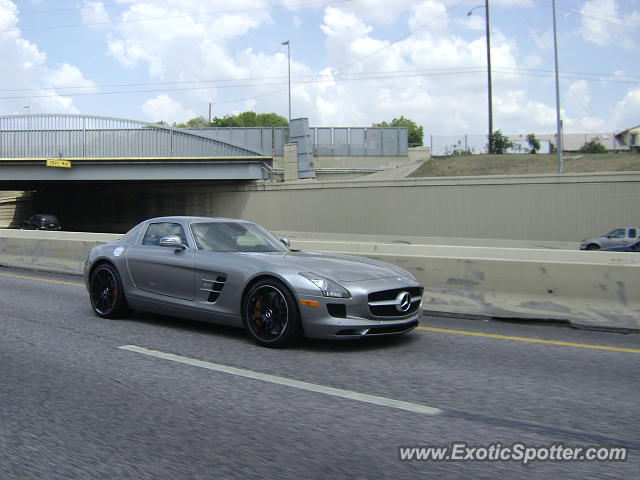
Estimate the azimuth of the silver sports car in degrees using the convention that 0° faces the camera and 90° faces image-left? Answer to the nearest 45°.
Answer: approximately 315°

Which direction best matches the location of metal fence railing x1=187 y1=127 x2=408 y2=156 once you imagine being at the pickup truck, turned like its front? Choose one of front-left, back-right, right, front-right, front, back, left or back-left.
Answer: front-right

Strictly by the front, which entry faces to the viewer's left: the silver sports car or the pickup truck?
the pickup truck

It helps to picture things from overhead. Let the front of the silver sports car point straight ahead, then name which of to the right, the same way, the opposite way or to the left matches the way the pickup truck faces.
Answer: the opposite way

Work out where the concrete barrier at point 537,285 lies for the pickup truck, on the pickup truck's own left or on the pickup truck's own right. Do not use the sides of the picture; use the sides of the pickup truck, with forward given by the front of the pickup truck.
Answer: on the pickup truck's own left

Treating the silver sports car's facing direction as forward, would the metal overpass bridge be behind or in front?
behind

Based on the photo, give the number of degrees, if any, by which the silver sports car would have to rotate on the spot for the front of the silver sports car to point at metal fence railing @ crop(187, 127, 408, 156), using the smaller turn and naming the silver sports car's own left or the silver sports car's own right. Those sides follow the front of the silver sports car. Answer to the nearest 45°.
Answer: approximately 135° to the silver sports car's own left

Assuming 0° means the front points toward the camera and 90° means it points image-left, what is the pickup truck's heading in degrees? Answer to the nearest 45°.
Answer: approximately 90°

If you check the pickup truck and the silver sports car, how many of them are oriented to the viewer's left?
1

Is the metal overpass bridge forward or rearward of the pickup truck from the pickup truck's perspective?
forward

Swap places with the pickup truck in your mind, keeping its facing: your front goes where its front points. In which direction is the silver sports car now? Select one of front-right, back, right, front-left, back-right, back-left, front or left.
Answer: left
